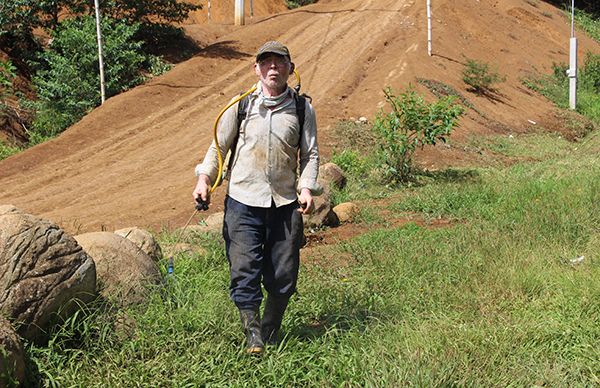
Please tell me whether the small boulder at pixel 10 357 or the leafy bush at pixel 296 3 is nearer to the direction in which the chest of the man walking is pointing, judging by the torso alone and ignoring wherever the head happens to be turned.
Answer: the small boulder

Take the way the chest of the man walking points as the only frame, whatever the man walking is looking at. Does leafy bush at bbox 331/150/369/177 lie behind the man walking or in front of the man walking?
behind

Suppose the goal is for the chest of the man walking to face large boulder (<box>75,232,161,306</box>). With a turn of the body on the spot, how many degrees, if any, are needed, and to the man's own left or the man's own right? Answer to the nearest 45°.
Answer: approximately 90° to the man's own right

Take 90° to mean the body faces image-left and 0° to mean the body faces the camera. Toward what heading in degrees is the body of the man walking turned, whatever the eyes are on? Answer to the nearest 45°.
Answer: approximately 0°

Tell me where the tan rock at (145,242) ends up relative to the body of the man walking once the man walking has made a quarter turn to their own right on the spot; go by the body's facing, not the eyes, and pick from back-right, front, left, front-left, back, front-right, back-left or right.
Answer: front-right

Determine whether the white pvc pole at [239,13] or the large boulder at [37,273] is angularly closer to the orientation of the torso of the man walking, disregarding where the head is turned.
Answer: the large boulder

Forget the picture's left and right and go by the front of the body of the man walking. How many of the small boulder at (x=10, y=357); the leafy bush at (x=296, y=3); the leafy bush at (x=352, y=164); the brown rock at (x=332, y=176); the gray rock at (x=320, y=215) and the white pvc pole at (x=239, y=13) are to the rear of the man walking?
5

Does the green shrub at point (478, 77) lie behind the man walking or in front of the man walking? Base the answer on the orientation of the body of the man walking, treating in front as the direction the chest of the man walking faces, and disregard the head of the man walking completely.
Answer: behind

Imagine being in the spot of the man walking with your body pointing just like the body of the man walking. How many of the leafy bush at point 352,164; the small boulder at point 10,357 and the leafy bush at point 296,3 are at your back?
2

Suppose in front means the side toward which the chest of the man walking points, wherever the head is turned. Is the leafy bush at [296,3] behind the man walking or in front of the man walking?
behind

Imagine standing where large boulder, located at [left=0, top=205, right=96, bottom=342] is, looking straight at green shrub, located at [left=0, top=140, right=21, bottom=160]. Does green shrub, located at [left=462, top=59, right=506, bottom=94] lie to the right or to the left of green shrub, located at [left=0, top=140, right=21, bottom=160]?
right

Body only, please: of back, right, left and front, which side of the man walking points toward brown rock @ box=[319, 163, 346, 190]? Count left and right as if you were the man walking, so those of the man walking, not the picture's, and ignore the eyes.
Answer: back

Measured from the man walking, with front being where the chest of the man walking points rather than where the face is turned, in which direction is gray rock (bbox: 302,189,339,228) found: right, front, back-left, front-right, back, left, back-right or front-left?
back
